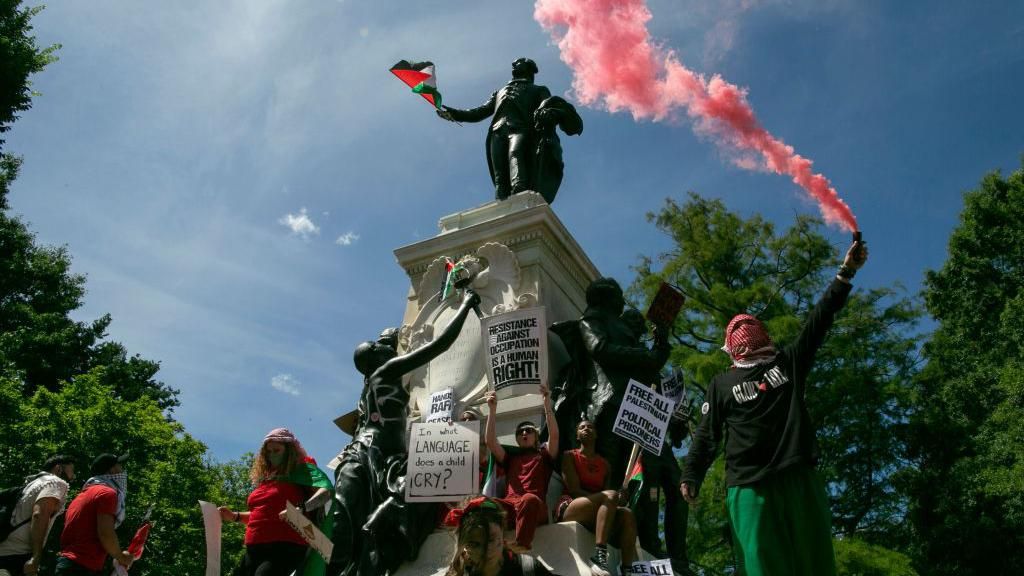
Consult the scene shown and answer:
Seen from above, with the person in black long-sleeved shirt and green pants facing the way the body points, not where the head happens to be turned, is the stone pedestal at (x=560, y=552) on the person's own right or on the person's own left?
on the person's own left

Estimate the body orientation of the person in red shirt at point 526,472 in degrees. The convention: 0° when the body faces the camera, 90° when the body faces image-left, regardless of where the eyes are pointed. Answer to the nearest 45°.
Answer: approximately 0°

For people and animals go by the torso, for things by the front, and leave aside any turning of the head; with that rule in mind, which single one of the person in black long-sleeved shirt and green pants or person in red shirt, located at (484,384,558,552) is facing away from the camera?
the person in black long-sleeved shirt and green pants

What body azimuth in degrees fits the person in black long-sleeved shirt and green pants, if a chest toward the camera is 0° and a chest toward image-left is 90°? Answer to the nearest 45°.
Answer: approximately 180°

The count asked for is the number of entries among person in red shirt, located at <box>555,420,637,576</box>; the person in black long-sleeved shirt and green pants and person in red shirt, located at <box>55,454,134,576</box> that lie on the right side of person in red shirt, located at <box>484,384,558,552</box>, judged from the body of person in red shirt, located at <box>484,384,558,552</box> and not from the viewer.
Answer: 1

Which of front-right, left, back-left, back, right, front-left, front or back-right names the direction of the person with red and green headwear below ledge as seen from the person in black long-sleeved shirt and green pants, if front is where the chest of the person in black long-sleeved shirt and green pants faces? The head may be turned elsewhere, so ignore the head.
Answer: back-left

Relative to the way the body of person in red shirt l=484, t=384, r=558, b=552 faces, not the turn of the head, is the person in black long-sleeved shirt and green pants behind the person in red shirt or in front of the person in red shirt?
in front
